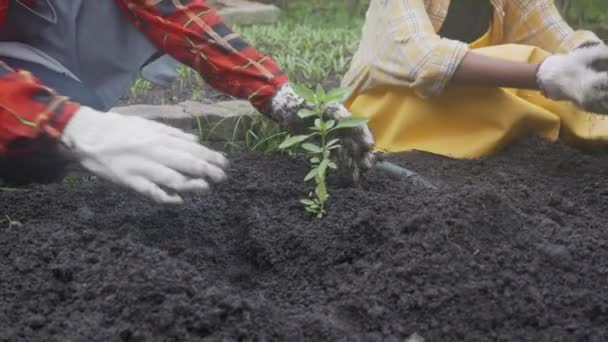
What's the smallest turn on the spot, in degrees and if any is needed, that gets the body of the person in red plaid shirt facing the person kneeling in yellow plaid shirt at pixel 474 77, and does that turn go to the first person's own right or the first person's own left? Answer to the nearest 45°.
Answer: approximately 45° to the first person's own left

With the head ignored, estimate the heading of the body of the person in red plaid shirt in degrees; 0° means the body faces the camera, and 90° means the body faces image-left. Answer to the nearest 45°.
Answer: approximately 315°

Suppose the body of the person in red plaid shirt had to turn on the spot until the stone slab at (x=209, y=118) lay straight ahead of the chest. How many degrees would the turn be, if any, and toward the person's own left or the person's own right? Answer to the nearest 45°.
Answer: approximately 90° to the person's own left
